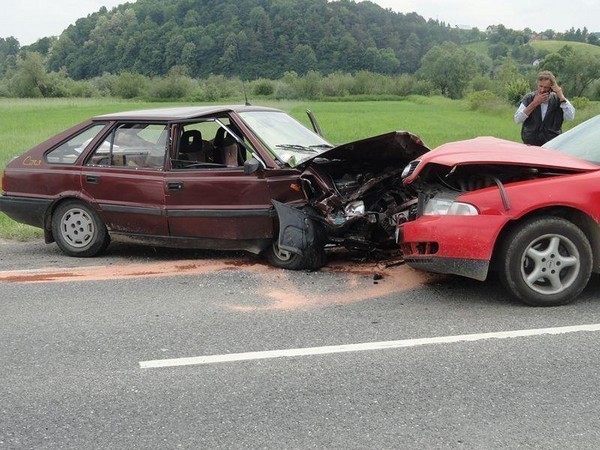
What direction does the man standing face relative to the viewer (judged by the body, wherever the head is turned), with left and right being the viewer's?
facing the viewer

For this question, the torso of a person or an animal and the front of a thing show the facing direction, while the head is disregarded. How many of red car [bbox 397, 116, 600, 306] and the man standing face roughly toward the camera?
1

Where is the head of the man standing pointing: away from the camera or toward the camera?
toward the camera

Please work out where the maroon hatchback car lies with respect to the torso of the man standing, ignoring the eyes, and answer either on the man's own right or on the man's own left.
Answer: on the man's own right

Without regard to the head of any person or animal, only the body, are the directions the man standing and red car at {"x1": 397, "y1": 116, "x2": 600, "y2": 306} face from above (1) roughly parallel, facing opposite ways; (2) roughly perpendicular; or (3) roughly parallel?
roughly perpendicular

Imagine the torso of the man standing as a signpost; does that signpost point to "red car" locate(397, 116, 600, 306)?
yes

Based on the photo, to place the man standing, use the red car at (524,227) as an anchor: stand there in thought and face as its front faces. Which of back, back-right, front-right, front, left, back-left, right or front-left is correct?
right

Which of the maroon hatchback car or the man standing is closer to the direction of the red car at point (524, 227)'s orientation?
the maroon hatchback car

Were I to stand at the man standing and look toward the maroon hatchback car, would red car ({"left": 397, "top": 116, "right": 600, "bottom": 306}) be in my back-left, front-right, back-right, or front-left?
front-left

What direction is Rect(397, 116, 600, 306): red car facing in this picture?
to the viewer's left

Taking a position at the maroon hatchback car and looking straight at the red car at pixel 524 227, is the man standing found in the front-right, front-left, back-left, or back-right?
front-left

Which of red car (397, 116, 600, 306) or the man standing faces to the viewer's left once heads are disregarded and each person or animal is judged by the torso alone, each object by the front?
the red car
